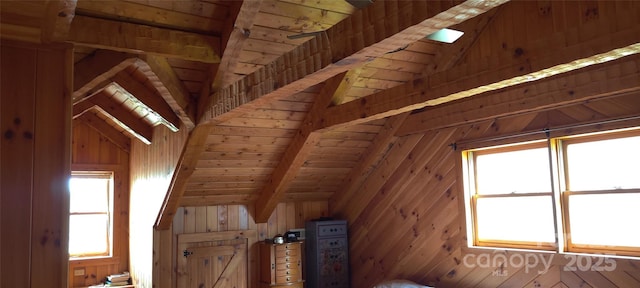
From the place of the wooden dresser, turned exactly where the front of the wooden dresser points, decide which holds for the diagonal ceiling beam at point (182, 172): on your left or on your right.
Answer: on your right

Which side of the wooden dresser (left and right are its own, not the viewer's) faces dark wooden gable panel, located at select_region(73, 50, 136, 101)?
right

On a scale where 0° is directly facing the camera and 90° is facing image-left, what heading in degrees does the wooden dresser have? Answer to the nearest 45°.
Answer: approximately 315°

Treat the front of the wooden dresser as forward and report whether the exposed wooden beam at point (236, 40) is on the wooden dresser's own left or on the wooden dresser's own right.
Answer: on the wooden dresser's own right

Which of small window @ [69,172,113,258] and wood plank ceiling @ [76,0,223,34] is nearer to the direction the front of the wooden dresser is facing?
the wood plank ceiling

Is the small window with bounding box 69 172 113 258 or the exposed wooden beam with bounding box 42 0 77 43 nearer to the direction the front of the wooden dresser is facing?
the exposed wooden beam

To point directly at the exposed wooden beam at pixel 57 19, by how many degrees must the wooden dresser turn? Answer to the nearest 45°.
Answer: approximately 45° to its right

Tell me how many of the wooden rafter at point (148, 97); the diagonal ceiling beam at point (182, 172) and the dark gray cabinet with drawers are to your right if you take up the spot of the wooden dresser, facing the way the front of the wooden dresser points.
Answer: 2

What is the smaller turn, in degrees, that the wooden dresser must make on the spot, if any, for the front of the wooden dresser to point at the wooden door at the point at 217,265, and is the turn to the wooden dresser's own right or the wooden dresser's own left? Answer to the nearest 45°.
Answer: approximately 135° to the wooden dresser's own right

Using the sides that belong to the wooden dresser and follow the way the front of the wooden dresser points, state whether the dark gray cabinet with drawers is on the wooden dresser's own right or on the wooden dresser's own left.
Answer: on the wooden dresser's own left

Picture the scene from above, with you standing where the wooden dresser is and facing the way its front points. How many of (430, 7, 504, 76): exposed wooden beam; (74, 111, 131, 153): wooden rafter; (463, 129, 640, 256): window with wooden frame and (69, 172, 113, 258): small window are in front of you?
2

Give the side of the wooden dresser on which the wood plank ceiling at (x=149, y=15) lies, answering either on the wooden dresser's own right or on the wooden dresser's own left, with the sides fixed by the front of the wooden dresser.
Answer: on the wooden dresser's own right

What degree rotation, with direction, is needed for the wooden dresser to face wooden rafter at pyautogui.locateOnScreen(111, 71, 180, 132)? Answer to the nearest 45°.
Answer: approximately 90° to its right
